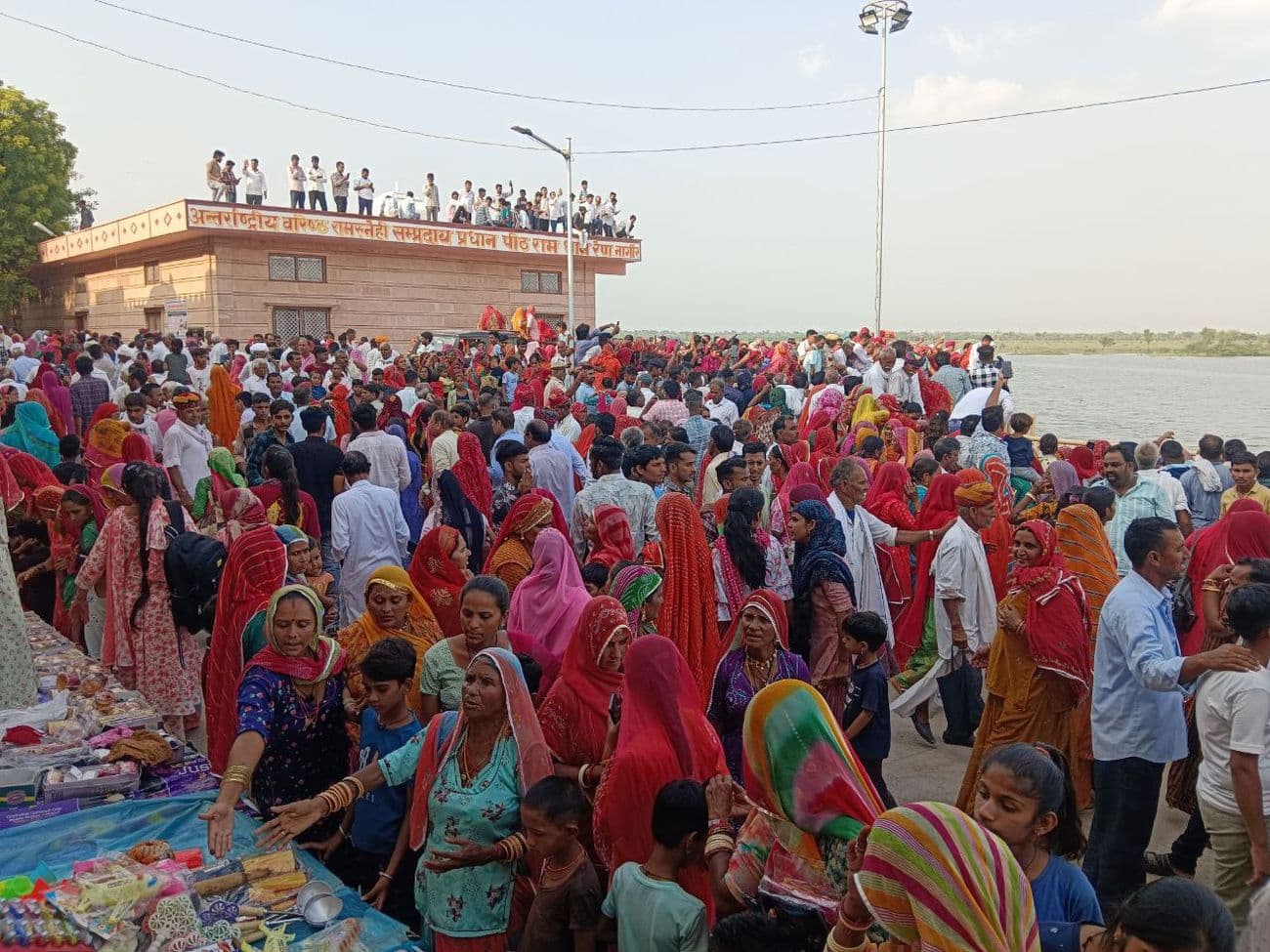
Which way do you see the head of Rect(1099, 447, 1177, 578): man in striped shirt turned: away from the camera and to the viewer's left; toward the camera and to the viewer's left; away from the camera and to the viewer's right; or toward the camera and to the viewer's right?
toward the camera and to the viewer's left

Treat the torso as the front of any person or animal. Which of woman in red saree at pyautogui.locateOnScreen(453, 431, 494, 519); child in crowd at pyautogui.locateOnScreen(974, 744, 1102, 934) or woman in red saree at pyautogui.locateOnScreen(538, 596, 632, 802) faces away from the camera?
woman in red saree at pyautogui.locateOnScreen(453, 431, 494, 519)

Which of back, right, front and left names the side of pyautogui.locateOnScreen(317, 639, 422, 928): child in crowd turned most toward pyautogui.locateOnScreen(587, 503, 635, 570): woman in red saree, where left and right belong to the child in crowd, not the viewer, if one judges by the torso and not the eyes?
back

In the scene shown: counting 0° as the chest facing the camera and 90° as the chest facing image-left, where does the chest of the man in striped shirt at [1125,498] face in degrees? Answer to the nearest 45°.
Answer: approximately 45°

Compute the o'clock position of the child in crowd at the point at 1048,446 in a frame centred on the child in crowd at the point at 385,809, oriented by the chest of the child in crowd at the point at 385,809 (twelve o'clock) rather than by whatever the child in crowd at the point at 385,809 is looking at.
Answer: the child in crowd at the point at 1048,446 is roughly at 6 o'clock from the child in crowd at the point at 385,809.

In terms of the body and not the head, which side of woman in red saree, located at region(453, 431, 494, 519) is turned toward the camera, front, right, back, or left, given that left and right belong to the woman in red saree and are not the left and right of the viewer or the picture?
back

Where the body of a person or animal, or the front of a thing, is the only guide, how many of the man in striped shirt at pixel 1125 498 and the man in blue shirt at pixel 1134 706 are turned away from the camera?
0

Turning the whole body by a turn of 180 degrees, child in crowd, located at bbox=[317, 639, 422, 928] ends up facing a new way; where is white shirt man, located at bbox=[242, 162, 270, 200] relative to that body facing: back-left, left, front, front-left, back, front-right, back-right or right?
front-left
